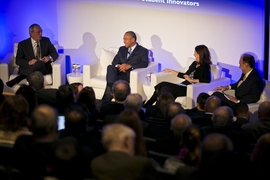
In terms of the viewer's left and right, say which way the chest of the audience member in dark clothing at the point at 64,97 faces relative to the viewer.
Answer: facing away from the viewer

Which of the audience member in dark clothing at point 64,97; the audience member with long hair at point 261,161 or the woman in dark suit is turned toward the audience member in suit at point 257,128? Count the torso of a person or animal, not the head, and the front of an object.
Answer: the audience member with long hair at point 261,161

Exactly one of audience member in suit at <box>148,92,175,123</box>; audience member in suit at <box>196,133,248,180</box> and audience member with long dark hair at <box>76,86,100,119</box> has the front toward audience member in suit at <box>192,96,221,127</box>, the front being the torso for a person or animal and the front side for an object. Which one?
audience member in suit at <box>196,133,248,180</box>

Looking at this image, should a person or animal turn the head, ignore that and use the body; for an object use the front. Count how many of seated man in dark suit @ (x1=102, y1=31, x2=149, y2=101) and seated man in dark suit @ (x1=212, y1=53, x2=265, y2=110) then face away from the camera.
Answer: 0

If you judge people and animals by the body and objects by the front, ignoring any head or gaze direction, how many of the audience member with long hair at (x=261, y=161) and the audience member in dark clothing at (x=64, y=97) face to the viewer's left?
0

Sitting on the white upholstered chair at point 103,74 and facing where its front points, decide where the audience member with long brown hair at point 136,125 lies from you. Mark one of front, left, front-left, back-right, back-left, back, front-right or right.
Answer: front-left

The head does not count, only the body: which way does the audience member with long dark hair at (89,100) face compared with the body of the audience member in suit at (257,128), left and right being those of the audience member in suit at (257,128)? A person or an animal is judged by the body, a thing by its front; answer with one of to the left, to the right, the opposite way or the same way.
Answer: the same way

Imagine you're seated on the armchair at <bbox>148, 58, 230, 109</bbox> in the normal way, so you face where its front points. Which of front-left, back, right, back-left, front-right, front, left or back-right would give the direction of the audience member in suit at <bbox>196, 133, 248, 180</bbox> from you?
front-left

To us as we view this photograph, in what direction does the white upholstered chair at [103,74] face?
facing the viewer and to the left of the viewer

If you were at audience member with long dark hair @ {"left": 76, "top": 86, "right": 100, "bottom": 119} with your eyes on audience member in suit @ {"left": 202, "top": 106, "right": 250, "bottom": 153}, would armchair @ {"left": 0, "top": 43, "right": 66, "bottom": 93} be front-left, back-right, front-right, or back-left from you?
back-left

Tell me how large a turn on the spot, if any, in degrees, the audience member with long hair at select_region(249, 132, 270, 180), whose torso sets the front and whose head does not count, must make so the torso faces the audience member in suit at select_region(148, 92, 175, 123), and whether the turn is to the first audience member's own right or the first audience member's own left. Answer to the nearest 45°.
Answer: approximately 45° to the first audience member's own left

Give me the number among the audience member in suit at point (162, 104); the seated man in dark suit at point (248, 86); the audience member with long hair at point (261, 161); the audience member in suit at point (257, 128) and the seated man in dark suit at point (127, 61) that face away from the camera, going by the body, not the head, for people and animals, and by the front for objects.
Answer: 3

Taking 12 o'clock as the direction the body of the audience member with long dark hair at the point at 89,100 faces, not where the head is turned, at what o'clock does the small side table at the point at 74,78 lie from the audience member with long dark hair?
The small side table is roughly at 12 o'clock from the audience member with long dark hair.

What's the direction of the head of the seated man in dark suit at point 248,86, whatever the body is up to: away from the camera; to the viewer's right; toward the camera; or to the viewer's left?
to the viewer's left

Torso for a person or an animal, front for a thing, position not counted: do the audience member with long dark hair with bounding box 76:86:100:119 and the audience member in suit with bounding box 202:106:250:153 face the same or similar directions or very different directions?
same or similar directions

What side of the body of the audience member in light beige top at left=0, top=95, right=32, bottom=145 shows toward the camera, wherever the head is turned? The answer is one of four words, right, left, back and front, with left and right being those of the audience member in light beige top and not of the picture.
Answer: back

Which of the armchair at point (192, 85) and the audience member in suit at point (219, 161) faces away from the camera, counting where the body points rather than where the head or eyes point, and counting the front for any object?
the audience member in suit

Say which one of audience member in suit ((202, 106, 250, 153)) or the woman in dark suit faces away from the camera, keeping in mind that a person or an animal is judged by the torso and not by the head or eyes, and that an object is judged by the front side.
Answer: the audience member in suit
